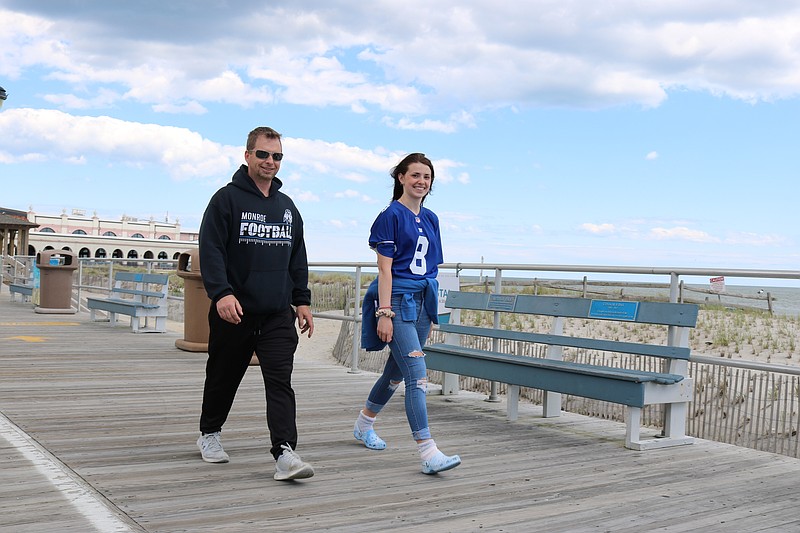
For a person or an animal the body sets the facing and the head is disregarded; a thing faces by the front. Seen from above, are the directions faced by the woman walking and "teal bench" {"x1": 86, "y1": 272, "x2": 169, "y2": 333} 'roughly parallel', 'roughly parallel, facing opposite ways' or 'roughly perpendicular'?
roughly perpendicular

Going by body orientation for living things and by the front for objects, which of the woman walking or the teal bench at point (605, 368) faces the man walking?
the teal bench

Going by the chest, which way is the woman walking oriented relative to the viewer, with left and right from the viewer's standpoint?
facing the viewer and to the right of the viewer

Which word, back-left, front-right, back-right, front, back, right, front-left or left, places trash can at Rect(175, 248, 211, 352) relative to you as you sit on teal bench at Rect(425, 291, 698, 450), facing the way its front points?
right

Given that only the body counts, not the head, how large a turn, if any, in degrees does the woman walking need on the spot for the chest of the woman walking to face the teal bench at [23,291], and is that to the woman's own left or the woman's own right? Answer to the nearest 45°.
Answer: approximately 180°

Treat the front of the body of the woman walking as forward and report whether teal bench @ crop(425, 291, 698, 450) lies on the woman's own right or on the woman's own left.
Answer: on the woman's own left

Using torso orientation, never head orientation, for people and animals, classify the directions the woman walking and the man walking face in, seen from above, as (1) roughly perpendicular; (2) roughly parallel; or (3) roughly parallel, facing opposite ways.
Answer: roughly parallel

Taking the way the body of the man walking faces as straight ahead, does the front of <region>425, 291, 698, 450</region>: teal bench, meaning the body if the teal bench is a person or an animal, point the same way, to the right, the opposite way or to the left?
to the right

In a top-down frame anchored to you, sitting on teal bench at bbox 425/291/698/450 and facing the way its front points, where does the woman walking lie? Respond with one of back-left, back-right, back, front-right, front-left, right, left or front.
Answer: front
